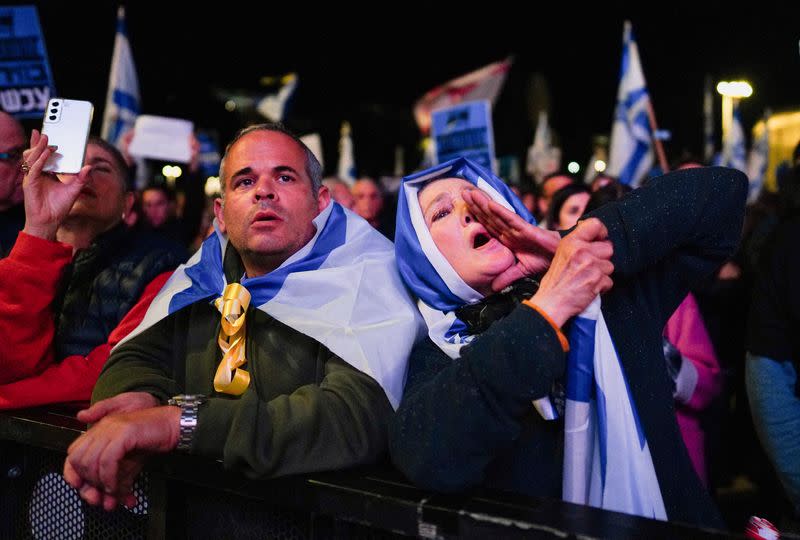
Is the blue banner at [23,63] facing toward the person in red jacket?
yes

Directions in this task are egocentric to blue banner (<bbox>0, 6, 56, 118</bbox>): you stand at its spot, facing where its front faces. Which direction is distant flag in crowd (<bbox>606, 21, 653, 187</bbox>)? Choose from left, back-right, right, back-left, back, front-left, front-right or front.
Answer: left

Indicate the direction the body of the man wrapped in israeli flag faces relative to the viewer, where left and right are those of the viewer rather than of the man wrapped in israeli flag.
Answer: facing the viewer and to the left of the viewer

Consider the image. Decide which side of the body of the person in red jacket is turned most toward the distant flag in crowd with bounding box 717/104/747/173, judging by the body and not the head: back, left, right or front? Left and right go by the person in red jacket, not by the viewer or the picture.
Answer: back

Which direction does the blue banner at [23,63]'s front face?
toward the camera

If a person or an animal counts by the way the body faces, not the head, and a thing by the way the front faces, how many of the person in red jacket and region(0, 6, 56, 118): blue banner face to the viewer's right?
0
